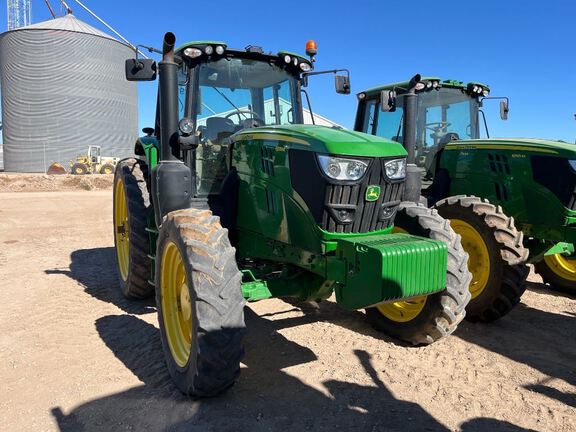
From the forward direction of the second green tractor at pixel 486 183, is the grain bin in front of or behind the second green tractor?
behind

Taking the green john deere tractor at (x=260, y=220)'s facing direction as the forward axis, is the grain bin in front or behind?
behind

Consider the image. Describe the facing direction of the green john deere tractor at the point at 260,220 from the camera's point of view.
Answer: facing the viewer and to the right of the viewer

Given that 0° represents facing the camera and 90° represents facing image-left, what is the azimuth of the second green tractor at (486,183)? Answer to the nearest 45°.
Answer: approximately 315°

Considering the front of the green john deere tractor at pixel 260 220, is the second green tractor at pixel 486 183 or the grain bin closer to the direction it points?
the second green tractor

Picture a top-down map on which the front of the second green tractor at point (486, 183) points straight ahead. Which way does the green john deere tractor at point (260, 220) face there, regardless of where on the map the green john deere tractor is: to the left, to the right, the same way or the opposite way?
the same way

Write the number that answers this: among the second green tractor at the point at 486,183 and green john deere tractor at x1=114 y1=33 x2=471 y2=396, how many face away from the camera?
0

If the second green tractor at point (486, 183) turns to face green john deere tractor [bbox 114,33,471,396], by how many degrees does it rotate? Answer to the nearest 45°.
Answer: approximately 90° to its right

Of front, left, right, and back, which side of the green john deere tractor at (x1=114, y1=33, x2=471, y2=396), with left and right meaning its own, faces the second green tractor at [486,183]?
left
